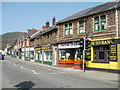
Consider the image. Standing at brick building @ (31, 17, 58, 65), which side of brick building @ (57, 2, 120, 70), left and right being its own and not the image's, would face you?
right

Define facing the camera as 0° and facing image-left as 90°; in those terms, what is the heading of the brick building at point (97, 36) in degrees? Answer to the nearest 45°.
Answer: approximately 45°

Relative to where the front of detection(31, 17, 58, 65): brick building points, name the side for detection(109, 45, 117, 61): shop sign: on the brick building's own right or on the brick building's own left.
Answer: on the brick building's own left

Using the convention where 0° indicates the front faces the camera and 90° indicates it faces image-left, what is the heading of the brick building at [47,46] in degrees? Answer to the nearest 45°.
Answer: approximately 45°

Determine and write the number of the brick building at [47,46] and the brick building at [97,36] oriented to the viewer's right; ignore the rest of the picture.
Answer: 0
